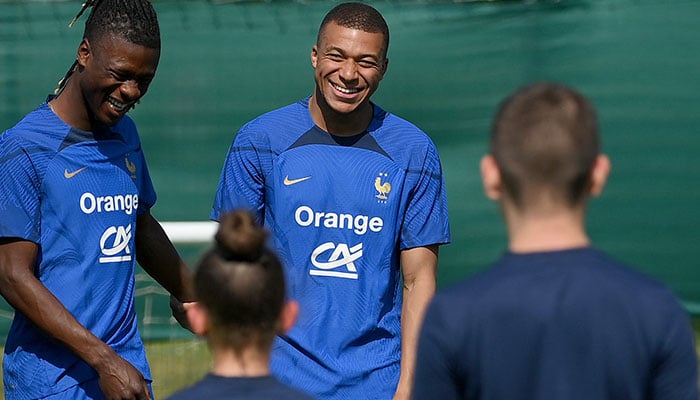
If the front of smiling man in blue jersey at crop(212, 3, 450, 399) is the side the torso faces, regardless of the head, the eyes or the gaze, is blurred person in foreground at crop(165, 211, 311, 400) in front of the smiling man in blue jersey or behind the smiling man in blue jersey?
in front

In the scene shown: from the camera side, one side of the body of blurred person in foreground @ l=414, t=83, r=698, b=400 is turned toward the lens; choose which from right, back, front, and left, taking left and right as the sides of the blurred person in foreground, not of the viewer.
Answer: back

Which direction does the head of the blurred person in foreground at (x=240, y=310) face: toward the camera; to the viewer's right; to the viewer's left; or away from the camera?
away from the camera

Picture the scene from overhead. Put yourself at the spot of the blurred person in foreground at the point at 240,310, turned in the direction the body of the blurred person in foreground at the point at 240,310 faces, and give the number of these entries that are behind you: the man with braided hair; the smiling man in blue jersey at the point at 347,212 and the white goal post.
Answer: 0

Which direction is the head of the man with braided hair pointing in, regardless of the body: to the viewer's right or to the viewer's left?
to the viewer's right

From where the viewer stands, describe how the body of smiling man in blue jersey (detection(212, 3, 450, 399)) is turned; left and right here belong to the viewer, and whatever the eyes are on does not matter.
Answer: facing the viewer

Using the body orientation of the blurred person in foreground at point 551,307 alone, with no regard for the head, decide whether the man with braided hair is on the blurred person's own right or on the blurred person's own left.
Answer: on the blurred person's own left

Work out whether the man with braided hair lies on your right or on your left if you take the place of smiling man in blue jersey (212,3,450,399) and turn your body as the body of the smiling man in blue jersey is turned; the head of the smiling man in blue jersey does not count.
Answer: on your right

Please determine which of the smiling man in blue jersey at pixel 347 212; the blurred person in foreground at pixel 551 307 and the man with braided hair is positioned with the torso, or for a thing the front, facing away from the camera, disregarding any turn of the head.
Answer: the blurred person in foreground

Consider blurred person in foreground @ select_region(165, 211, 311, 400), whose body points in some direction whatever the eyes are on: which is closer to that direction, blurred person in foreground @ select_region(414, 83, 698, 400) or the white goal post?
the white goal post

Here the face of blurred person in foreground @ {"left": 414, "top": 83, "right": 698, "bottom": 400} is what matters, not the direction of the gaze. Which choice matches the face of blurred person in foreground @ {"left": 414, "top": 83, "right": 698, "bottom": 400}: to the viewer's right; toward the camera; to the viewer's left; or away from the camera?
away from the camera

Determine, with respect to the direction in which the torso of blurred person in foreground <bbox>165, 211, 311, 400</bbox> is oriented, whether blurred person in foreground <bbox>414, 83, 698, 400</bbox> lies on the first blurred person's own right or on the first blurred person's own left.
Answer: on the first blurred person's own right

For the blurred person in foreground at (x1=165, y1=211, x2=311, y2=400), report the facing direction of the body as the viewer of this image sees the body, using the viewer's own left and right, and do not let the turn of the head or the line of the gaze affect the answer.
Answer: facing away from the viewer

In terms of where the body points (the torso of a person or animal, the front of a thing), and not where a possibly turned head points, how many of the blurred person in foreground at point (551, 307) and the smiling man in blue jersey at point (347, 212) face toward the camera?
1

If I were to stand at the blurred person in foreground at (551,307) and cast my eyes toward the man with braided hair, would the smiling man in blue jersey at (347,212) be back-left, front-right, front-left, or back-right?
front-right

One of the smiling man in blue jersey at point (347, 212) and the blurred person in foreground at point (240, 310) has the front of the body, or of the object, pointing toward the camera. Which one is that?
the smiling man in blue jersey
